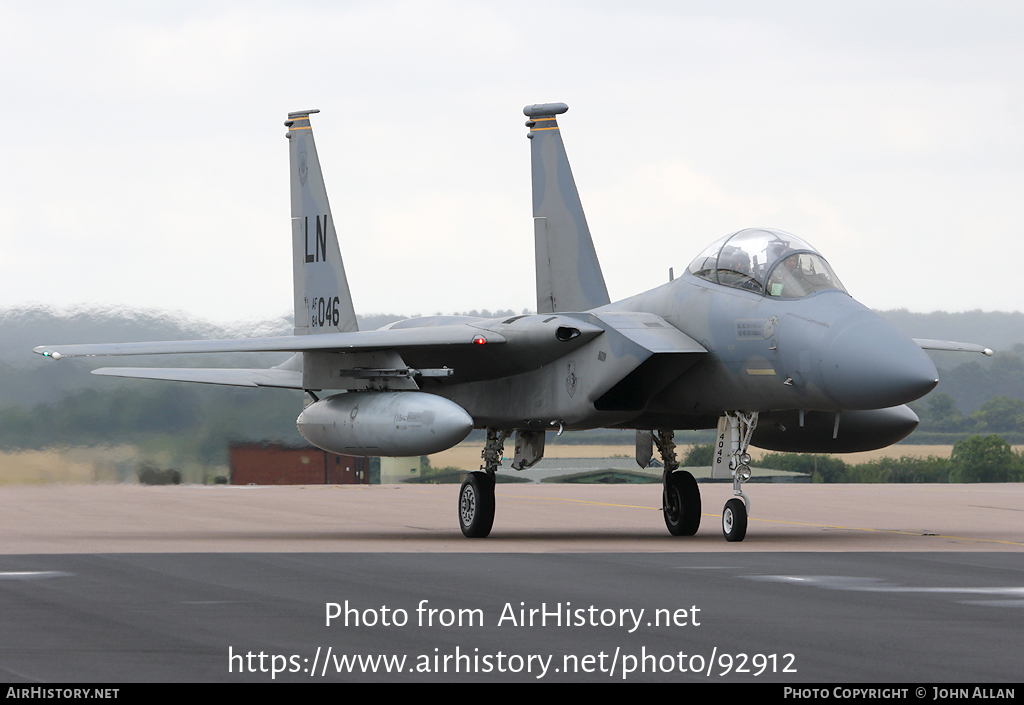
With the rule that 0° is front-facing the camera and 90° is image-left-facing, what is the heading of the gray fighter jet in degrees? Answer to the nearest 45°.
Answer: approximately 315°

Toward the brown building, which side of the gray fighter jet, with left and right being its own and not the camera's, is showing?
back
